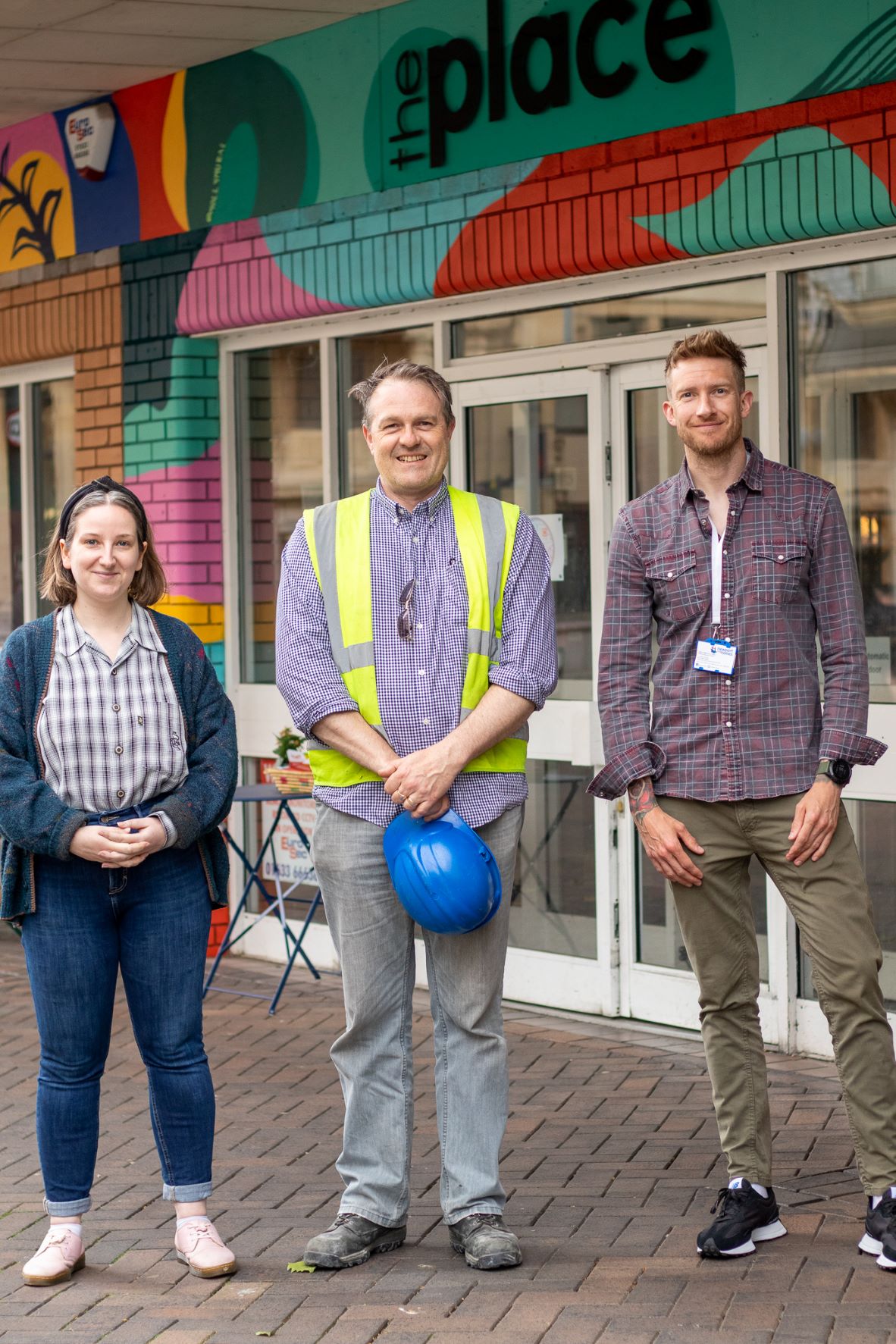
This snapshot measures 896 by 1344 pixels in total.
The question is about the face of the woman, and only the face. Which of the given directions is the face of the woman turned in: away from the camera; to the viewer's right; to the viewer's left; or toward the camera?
toward the camera

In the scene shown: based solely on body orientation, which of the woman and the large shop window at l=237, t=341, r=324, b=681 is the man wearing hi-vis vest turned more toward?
the woman

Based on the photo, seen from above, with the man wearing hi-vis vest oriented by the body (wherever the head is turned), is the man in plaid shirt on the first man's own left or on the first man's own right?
on the first man's own left

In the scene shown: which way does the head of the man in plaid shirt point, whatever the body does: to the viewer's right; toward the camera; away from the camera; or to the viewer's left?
toward the camera

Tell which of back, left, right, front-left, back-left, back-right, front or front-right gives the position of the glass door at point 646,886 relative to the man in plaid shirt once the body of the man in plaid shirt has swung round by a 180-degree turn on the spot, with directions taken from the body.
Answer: front

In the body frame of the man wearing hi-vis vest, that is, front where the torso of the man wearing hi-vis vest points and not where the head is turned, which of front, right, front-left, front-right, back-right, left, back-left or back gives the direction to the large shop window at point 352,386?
back

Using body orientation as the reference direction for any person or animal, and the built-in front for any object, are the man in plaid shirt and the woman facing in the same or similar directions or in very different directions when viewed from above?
same or similar directions

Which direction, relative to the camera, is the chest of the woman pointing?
toward the camera

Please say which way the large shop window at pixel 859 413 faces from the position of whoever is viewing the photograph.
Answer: facing the viewer

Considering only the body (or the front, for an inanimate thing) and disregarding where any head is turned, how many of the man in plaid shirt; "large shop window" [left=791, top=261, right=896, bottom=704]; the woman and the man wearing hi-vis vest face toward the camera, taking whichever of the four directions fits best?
4

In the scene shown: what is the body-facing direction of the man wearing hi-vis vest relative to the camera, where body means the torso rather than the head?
toward the camera

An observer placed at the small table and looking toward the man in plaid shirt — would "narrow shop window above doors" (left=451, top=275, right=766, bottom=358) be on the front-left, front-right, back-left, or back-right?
front-left

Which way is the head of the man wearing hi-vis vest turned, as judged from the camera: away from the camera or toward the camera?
toward the camera
